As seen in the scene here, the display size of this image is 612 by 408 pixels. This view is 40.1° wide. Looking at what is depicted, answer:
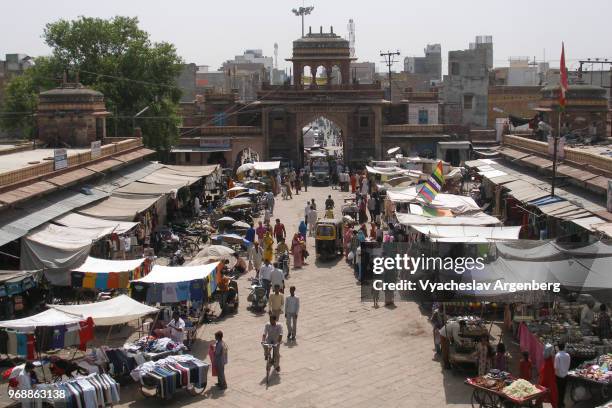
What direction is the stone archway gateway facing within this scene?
toward the camera

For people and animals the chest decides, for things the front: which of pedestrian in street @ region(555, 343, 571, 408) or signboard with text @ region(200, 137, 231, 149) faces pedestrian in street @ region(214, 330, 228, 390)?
the signboard with text

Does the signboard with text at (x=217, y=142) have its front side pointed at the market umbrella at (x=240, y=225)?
yes

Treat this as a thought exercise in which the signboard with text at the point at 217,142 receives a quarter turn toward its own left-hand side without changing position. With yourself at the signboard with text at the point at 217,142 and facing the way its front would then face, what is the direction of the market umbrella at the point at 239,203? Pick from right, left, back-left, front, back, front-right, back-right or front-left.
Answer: right

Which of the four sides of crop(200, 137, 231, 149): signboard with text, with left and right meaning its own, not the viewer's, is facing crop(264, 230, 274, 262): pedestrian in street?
front
